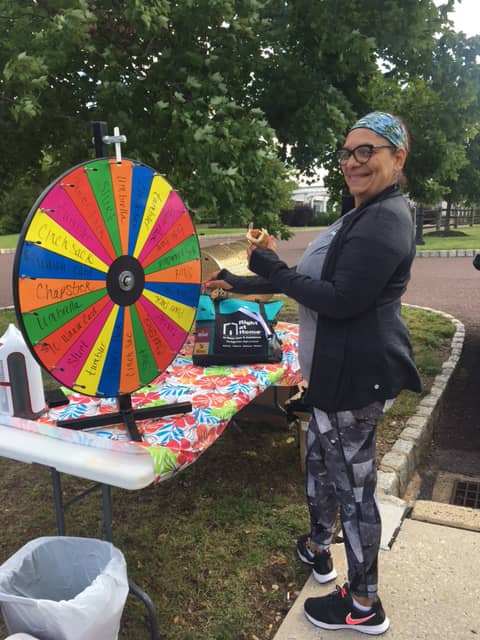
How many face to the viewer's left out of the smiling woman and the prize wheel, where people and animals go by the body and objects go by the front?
1

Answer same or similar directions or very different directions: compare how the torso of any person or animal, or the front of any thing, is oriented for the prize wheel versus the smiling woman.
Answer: very different directions

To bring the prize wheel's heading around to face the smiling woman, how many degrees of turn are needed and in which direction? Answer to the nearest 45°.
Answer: approximately 45° to its left

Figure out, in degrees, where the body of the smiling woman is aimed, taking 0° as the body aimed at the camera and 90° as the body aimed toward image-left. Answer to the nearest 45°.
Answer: approximately 90°

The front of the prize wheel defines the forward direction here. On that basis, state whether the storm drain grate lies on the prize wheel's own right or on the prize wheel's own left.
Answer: on the prize wheel's own left

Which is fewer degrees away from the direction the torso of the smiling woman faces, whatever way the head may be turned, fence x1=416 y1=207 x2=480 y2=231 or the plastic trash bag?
the plastic trash bag

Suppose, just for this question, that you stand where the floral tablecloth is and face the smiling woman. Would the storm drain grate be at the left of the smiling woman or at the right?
left

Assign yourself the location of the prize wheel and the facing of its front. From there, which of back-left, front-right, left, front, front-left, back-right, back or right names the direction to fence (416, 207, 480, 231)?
left

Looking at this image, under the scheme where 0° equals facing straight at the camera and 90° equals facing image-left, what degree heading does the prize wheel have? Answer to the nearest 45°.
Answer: approximately 315°
